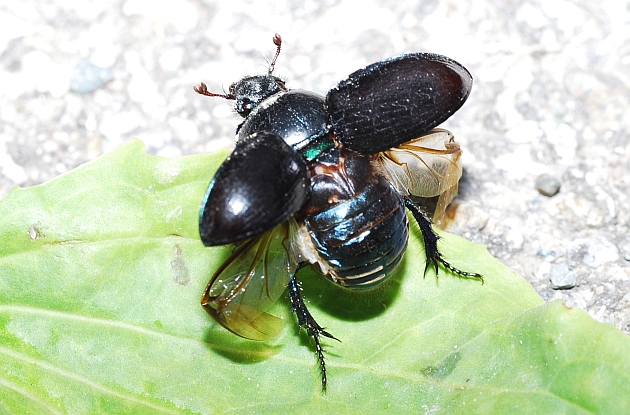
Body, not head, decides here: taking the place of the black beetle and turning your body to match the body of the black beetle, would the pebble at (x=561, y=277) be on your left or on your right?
on your right

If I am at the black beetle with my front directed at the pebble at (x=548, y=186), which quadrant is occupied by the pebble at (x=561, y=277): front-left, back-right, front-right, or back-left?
front-right

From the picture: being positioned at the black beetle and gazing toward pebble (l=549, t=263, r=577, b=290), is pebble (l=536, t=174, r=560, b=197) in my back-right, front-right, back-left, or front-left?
front-left

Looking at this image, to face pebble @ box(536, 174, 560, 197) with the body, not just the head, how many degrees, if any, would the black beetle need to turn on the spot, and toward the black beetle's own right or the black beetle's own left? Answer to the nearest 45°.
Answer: approximately 90° to the black beetle's own right

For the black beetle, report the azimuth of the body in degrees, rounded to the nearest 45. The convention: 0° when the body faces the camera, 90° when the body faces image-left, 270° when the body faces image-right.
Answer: approximately 135°
